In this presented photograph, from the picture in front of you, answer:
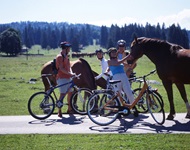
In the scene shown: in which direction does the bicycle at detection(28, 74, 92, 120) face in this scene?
to the viewer's right

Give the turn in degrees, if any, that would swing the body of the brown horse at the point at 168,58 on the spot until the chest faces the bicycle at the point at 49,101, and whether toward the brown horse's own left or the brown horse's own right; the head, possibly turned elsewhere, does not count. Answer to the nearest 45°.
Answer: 0° — it already faces it

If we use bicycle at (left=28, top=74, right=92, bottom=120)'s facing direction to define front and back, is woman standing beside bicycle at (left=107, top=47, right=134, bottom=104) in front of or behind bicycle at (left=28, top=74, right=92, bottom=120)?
in front

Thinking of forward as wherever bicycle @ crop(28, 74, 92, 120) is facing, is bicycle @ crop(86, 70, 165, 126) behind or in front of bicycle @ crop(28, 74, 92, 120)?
in front

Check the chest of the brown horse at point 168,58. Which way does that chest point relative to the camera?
to the viewer's left

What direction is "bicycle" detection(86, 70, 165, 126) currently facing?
to the viewer's right
